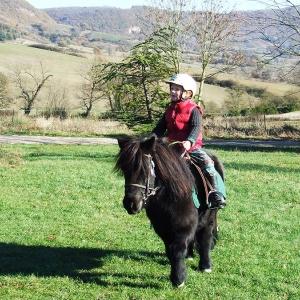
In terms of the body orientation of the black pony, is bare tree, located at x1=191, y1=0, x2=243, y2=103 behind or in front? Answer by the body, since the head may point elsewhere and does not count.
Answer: behind

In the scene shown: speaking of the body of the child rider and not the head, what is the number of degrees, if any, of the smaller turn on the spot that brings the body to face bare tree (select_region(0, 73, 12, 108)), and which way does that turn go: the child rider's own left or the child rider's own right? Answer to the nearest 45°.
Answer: approximately 90° to the child rider's own right

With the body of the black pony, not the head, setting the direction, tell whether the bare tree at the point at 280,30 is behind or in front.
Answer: behind

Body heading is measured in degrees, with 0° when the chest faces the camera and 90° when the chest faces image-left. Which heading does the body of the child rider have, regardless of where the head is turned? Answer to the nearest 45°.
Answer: approximately 45°

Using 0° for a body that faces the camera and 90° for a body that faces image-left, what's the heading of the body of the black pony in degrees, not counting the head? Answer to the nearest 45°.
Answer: approximately 45°

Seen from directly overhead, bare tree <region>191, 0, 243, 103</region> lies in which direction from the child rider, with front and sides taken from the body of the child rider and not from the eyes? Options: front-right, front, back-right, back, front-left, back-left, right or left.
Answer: back-right

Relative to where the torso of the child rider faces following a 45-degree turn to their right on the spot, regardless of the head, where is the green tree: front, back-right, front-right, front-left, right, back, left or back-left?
right

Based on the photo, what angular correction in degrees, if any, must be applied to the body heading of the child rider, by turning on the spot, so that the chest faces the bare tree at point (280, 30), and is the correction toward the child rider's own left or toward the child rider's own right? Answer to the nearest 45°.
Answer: approximately 135° to the child rider's own right

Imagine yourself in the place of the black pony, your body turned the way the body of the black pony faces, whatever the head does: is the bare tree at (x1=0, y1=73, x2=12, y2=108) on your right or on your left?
on your right
